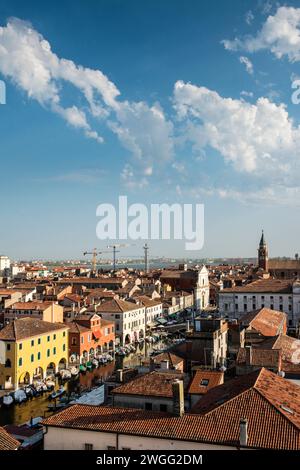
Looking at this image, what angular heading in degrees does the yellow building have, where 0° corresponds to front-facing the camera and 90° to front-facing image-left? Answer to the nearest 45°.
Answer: approximately 315°

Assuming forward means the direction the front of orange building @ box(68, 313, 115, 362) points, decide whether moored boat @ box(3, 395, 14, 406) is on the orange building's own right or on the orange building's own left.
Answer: on the orange building's own right

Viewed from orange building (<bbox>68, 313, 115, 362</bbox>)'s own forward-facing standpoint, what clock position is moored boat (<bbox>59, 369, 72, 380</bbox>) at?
The moored boat is roughly at 2 o'clock from the orange building.

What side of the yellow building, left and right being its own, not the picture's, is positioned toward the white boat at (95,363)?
left

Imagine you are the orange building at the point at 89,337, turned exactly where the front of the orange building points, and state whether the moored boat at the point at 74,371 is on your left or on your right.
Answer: on your right

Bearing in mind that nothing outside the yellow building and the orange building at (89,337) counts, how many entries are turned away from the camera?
0

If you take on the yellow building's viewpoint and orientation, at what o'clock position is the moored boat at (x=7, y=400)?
The moored boat is roughly at 2 o'clock from the yellow building.

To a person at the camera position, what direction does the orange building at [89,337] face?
facing the viewer and to the right of the viewer

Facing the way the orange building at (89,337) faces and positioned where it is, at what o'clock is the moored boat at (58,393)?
The moored boat is roughly at 2 o'clock from the orange building.

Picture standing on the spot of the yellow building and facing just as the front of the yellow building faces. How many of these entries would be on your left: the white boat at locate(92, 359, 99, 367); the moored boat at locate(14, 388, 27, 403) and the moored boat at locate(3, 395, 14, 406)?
1

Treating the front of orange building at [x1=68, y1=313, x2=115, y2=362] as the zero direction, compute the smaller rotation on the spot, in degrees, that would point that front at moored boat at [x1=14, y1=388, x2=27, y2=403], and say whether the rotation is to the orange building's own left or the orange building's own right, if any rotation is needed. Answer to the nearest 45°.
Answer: approximately 45° to the orange building's own right

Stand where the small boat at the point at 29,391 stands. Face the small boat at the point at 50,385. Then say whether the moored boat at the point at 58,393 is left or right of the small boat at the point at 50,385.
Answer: right

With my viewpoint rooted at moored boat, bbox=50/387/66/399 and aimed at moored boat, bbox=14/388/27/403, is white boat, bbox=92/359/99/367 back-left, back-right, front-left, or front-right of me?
back-right

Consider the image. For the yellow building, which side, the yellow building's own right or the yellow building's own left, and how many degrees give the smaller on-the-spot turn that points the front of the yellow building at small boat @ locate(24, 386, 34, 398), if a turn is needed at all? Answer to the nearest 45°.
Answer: approximately 45° to the yellow building's own right

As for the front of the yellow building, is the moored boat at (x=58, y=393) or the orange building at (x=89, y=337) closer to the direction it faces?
the moored boat
